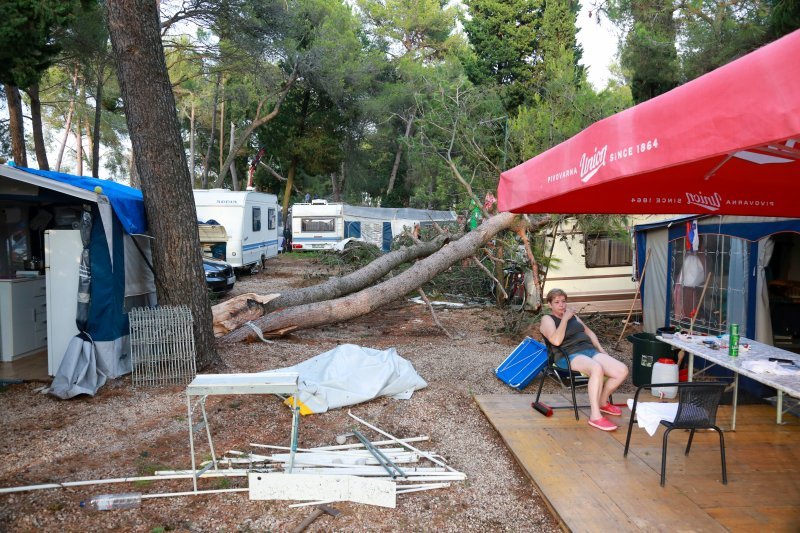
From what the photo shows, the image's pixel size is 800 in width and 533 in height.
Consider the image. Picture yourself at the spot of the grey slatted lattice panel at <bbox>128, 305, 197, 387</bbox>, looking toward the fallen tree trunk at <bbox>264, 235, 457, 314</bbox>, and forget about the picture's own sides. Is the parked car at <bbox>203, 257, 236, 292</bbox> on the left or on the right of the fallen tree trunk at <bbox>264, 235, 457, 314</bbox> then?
left

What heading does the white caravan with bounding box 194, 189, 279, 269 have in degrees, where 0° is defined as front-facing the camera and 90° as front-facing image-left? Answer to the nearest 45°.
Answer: approximately 45°

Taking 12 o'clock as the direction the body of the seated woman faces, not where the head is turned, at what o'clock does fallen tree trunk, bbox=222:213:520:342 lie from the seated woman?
The fallen tree trunk is roughly at 6 o'clock from the seated woman.

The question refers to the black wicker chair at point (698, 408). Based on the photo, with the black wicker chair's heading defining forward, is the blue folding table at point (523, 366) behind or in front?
in front

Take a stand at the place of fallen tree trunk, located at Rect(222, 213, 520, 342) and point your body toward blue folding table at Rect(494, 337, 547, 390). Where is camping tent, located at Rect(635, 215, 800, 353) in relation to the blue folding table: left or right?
left
